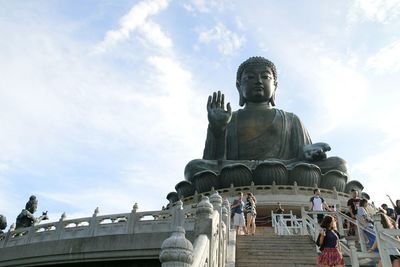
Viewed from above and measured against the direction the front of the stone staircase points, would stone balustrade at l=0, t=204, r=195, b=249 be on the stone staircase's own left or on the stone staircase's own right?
on the stone staircase's own right

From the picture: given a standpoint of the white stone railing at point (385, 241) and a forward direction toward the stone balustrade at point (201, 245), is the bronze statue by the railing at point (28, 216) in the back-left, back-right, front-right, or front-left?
front-right

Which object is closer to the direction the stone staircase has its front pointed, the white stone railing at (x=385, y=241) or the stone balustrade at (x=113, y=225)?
the white stone railing

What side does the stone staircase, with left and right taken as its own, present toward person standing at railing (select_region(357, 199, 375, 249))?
left

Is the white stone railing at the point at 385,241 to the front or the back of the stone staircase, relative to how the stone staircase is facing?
to the front

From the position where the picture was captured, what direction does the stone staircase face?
facing the viewer

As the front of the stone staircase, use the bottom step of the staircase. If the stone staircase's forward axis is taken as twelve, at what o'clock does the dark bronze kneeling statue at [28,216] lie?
The dark bronze kneeling statue is roughly at 4 o'clock from the stone staircase.
